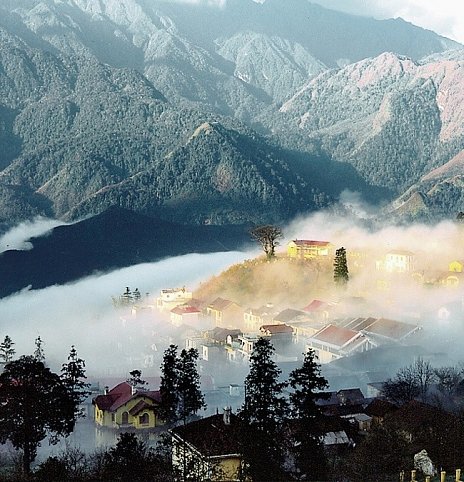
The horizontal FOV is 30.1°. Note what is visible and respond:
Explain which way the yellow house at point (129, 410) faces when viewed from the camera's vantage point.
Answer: facing the viewer

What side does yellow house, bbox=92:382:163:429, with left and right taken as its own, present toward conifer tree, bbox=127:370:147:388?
back

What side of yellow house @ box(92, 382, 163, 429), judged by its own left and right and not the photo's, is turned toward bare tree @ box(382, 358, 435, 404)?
left

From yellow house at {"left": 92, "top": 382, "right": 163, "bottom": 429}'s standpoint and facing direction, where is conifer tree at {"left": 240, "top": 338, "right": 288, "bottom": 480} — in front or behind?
in front

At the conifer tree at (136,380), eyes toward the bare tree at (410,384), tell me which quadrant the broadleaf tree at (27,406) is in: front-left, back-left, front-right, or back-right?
back-right

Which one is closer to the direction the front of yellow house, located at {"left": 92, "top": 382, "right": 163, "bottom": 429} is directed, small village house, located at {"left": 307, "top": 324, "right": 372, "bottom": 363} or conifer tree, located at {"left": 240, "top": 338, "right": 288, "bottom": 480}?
the conifer tree
